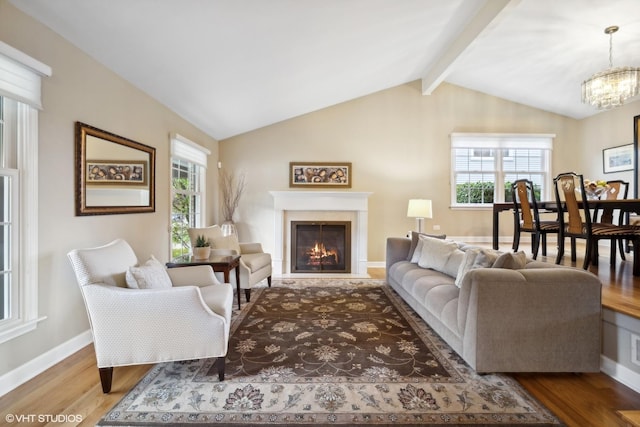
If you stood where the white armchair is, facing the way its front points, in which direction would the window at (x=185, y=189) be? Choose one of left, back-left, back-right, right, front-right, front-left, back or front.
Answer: left

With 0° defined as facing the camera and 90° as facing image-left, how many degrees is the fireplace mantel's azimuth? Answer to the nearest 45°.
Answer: approximately 0°

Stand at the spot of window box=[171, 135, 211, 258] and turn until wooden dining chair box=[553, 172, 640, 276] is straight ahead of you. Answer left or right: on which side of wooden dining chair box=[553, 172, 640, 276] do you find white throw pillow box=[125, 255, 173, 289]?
right

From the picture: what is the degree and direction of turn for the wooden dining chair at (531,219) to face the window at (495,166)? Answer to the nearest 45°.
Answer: approximately 45° to its left

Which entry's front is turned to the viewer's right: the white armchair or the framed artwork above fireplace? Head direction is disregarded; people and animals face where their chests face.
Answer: the white armchair

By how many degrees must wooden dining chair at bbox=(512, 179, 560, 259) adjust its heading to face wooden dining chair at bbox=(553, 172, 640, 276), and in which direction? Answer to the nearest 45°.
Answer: approximately 90° to its right

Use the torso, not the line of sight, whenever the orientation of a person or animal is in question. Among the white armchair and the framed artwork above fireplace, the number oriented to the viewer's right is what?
1

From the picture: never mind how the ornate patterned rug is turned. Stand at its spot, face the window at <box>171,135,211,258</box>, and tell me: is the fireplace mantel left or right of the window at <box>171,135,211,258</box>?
right

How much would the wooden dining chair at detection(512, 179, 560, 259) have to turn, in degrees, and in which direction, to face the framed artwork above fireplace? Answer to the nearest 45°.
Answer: approximately 135° to its left

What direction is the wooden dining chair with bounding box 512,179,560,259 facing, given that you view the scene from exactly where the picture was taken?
facing away from the viewer and to the right of the viewer

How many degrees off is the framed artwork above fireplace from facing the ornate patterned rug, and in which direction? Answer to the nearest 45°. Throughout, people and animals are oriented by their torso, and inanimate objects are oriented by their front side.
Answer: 0° — it already faces it
